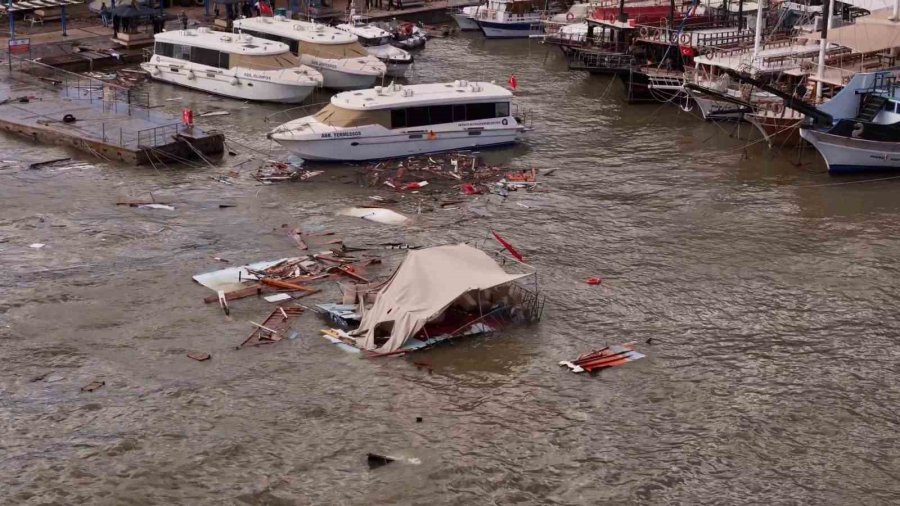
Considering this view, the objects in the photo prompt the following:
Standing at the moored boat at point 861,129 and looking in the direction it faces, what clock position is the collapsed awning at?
The collapsed awning is roughly at 10 o'clock from the moored boat.

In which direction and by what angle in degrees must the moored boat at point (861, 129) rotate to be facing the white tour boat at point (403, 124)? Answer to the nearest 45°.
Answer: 0° — it already faces it

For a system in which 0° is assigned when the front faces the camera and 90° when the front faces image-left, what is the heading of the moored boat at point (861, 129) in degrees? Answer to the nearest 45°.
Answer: approximately 90°

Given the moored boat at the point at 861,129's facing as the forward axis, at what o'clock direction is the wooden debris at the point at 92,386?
The wooden debris is roughly at 10 o'clock from the moored boat.

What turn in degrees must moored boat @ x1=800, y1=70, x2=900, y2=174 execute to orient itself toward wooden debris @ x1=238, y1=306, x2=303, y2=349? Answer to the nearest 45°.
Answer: approximately 45° to its left

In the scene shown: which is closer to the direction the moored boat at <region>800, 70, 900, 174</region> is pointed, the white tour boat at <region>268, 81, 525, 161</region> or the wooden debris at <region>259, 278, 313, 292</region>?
the white tour boat

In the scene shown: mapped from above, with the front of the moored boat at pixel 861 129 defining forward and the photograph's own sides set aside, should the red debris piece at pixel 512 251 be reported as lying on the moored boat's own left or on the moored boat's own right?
on the moored boat's own left
